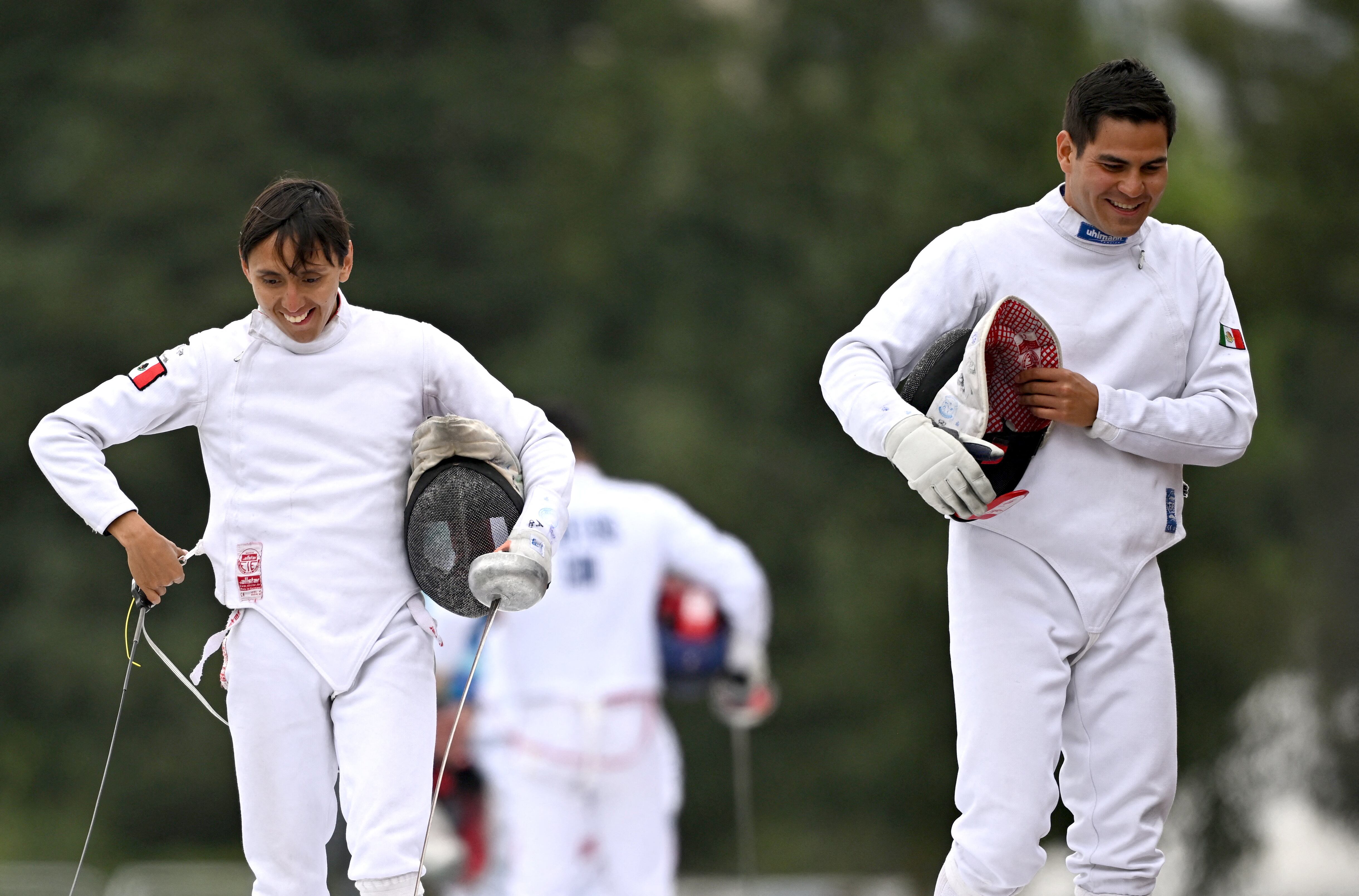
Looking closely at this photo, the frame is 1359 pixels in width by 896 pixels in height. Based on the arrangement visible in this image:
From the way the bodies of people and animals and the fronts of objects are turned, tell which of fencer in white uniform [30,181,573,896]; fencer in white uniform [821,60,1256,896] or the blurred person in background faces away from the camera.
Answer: the blurred person in background

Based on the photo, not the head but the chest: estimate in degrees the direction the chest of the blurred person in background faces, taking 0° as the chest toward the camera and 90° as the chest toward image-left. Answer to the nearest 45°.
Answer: approximately 180°

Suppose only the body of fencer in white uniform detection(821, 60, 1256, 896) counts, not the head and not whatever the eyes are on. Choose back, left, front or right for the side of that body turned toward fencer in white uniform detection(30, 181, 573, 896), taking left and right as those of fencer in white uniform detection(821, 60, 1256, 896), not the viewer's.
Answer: right

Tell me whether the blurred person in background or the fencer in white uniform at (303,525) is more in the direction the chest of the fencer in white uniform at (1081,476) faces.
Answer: the fencer in white uniform

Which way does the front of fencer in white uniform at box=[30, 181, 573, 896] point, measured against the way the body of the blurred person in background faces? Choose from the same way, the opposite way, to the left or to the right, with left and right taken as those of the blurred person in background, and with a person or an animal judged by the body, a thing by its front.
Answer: the opposite way

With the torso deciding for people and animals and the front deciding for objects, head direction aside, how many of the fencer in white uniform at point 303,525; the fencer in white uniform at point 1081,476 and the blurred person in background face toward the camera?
2

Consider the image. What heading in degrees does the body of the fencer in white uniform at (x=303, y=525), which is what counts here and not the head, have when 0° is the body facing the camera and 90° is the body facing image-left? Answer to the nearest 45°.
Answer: approximately 0°

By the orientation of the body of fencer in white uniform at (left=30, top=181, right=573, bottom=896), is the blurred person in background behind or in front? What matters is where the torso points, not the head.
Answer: behind

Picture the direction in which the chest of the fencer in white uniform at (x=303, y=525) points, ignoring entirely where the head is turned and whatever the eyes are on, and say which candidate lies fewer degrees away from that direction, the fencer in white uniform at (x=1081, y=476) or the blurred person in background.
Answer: the fencer in white uniform

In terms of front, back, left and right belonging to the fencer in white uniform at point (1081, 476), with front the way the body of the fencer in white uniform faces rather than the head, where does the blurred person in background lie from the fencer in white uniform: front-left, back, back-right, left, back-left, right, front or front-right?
back-right

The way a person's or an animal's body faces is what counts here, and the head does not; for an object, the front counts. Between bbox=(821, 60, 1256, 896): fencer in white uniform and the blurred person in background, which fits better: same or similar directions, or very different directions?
very different directions

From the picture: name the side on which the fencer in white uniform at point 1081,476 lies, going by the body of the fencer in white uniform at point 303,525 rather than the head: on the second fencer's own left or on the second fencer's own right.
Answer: on the second fencer's own left
